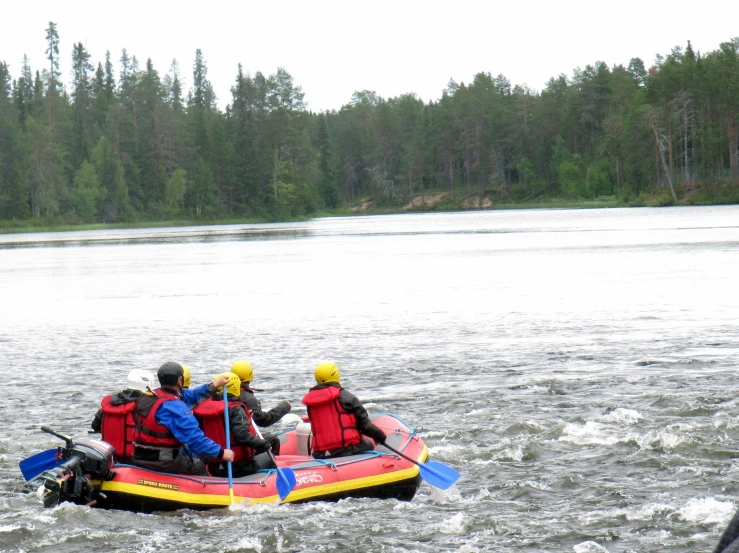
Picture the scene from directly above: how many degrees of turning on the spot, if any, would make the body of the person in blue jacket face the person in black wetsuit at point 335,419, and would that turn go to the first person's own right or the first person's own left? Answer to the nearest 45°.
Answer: approximately 45° to the first person's own right

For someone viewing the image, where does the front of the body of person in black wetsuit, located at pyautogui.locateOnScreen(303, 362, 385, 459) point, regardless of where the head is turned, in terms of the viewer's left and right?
facing away from the viewer and to the right of the viewer

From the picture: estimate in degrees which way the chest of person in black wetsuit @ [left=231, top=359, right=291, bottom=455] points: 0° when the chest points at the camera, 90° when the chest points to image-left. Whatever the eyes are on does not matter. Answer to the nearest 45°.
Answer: approximately 270°

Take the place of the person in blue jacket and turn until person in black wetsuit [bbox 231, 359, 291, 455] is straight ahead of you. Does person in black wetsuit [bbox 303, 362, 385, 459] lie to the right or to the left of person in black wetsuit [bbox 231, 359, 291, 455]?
right

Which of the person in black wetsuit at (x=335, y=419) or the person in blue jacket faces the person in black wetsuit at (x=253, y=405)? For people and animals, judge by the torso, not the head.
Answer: the person in blue jacket

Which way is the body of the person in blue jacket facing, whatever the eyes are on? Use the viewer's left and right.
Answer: facing away from the viewer and to the right of the viewer

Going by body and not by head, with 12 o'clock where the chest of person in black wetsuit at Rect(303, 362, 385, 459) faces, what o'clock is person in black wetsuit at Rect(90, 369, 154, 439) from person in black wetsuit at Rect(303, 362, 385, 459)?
person in black wetsuit at Rect(90, 369, 154, 439) is roughly at 7 o'clock from person in black wetsuit at Rect(303, 362, 385, 459).
